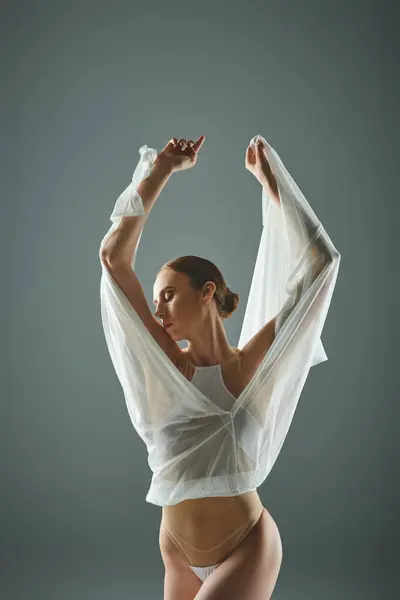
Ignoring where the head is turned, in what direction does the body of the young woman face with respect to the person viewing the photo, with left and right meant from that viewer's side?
facing the viewer and to the left of the viewer

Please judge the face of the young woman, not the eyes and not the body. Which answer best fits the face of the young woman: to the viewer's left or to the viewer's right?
to the viewer's left
